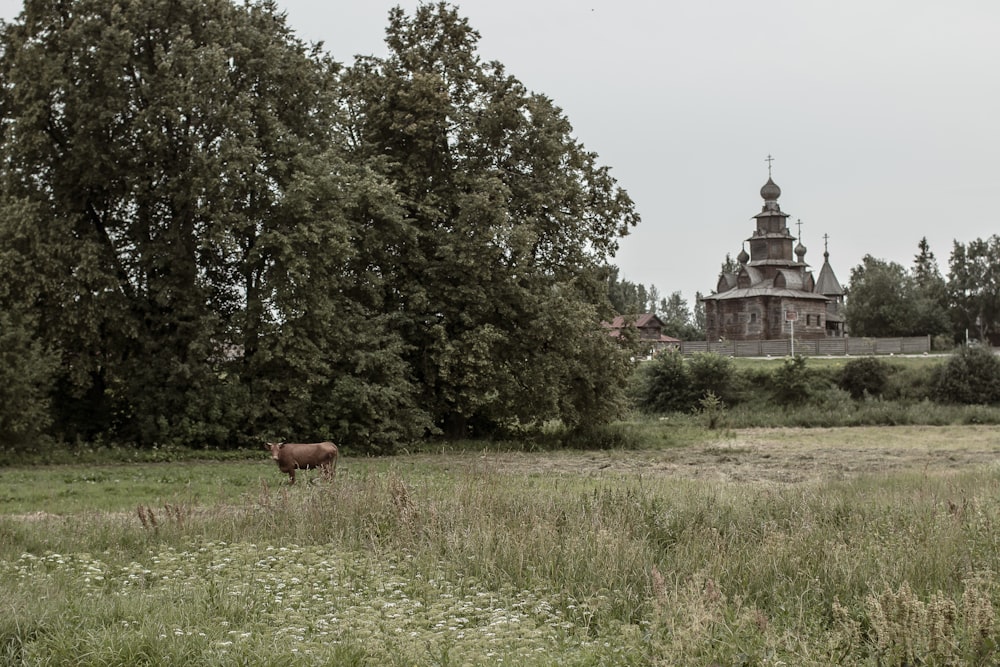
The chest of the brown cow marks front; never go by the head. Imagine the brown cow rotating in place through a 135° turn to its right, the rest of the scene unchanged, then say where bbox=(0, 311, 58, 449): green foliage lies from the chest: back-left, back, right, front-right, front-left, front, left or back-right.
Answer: left

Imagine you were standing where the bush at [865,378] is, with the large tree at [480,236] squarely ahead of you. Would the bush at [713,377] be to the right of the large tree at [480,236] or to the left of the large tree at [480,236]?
right

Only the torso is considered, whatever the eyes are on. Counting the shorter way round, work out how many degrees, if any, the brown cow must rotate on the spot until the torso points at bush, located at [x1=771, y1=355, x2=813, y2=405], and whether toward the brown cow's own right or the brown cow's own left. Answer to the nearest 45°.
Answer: approximately 135° to the brown cow's own right

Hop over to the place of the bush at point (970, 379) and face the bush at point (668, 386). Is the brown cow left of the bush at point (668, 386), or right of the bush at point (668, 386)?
left

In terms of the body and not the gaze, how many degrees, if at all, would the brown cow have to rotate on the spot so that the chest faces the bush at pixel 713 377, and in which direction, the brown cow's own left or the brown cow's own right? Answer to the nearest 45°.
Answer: approximately 135° to the brown cow's own right

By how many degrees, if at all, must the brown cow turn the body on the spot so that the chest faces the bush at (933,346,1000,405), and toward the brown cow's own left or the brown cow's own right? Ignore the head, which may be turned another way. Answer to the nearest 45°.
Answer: approximately 135° to the brown cow's own right

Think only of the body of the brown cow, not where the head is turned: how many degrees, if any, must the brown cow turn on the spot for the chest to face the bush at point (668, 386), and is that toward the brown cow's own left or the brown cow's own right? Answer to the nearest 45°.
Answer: approximately 135° to the brown cow's own right

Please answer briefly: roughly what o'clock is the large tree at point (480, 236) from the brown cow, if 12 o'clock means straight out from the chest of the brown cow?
The large tree is roughly at 4 o'clock from the brown cow.

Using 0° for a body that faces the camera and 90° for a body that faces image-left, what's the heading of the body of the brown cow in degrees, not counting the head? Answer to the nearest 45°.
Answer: approximately 90°
